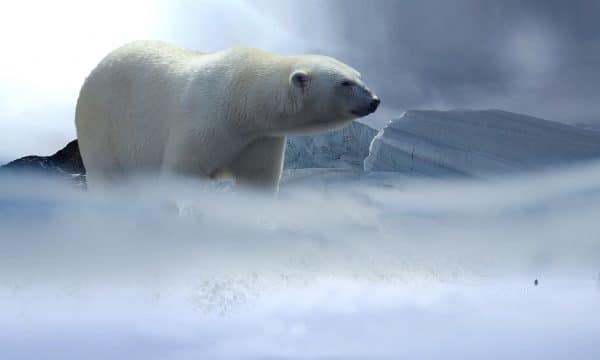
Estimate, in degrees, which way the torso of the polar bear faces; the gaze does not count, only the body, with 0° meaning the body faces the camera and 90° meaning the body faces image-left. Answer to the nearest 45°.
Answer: approximately 270°
